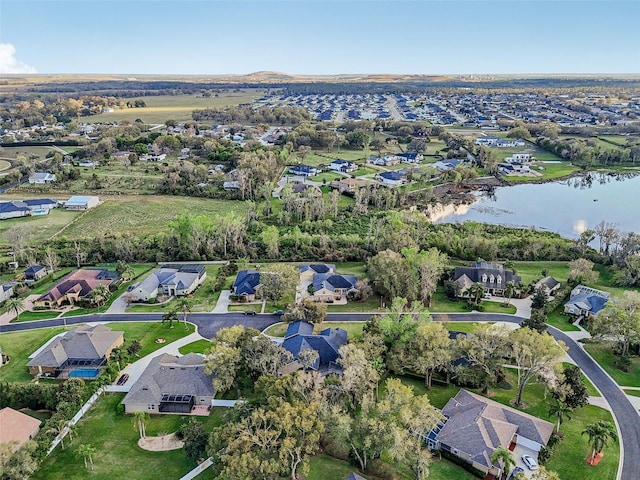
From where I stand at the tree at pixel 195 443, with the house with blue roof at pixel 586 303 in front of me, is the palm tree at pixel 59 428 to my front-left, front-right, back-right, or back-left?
back-left

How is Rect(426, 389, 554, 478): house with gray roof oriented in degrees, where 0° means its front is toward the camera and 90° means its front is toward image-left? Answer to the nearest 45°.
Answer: approximately 315°

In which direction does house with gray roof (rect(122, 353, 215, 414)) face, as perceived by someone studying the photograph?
facing away from the viewer

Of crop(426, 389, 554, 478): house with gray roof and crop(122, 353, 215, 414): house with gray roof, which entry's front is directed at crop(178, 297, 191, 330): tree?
crop(122, 353, 215, 414): house with gray roof

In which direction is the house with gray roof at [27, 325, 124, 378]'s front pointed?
away from the camera

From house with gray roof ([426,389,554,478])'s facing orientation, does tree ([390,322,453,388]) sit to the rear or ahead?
to the rear

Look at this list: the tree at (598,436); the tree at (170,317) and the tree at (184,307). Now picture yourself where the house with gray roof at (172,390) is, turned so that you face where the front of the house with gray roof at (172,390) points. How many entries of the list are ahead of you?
2

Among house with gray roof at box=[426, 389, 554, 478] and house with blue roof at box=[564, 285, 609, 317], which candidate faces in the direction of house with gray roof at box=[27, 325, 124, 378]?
house with blue roof at box=[564, 285, 609, 317]

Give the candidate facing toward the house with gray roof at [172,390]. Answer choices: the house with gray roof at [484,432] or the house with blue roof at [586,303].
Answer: the house with blue roof at [586,303]

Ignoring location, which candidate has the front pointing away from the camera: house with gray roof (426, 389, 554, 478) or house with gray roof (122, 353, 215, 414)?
house with gray roof (122, 353, 215, 414)

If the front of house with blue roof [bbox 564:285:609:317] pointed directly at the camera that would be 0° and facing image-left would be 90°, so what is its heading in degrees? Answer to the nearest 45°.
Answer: approximately 45°

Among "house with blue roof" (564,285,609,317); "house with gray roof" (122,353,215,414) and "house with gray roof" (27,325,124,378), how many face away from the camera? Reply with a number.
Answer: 2

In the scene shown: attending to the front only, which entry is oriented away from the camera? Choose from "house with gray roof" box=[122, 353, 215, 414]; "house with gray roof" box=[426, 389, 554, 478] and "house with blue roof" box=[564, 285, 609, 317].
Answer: "house with gray roof" box=[122, 353, 215, 414]

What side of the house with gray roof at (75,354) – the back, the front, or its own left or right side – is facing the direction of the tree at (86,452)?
back

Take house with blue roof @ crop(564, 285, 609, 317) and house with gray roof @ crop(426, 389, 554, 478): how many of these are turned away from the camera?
0
